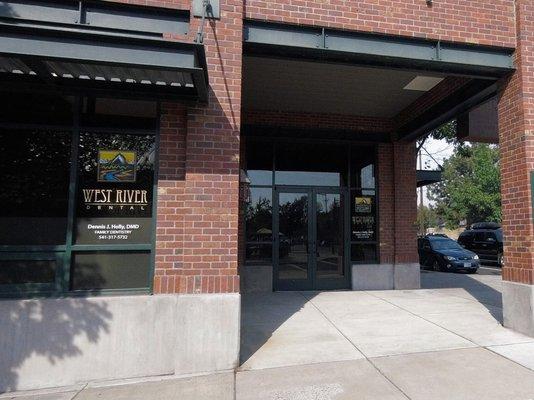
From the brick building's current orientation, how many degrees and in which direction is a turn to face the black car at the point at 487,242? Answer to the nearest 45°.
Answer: approximately 135° to its left

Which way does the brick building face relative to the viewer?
toward the camera
